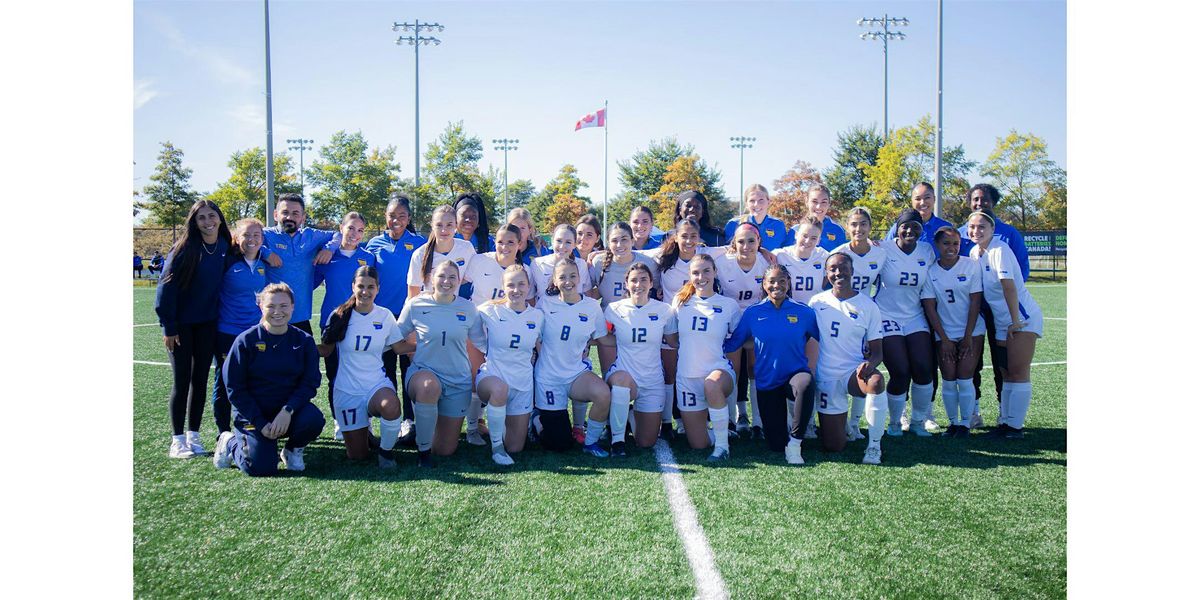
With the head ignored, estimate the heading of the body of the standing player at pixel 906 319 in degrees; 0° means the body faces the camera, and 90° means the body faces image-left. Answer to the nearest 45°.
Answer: approximately 0°

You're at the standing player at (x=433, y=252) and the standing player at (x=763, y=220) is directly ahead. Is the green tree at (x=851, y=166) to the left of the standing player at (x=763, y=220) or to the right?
left

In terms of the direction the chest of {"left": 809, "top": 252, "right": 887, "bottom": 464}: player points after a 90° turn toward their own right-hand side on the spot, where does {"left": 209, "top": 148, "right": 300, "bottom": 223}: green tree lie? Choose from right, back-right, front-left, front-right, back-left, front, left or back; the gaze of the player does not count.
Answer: front-right

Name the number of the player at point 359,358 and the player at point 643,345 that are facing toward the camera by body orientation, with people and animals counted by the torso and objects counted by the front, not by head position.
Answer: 2

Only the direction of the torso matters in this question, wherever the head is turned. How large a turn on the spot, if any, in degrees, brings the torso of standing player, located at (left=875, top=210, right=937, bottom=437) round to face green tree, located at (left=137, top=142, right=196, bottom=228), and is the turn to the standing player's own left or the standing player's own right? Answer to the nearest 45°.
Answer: approximately 135° to the standing player's own right

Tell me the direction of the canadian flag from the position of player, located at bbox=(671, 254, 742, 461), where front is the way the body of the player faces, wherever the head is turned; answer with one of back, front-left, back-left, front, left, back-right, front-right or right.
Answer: back

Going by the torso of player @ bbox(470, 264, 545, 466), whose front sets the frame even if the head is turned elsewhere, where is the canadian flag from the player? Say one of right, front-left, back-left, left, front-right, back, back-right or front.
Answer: back

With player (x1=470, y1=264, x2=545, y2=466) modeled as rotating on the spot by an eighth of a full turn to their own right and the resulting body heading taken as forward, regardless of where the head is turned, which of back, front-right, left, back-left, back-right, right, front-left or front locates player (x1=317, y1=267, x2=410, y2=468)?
front-right

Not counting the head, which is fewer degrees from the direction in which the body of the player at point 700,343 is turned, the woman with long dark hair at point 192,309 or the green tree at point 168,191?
the woman with long dark hair
